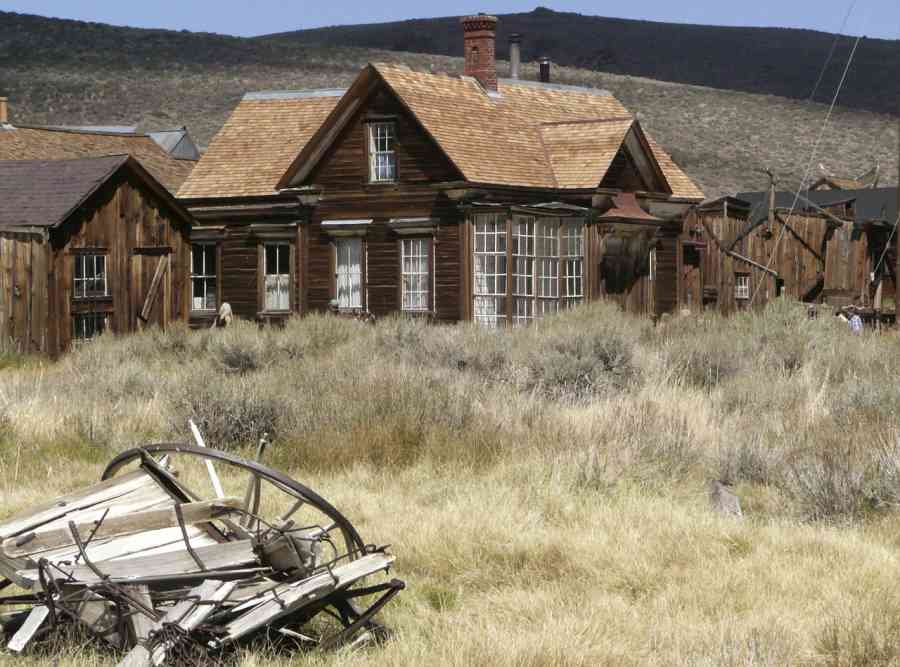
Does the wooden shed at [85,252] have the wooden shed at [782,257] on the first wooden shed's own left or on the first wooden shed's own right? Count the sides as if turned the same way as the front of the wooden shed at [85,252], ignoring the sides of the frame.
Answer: on the first wooden shed's own left

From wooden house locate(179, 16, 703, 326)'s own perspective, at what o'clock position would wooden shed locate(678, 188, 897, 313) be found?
The wooden shed is roughly at 9 o'clock from the wooden house.

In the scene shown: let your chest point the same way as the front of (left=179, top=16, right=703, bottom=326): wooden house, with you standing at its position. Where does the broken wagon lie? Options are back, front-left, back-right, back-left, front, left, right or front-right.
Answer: front-right

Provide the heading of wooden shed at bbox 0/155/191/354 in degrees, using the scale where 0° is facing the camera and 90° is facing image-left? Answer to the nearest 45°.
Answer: approximately 315°

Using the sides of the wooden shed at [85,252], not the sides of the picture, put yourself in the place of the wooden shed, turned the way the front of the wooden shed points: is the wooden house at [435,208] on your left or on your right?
on your left

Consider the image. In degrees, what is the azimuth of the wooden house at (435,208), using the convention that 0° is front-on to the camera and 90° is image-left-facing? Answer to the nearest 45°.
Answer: approximately 315°
